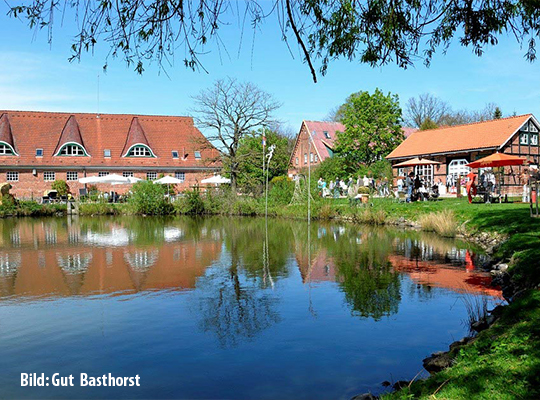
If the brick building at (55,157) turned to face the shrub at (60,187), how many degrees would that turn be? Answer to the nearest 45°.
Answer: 0° — it already faces it

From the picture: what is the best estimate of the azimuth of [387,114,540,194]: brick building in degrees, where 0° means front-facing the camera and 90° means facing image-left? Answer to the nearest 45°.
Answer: approximately 45°

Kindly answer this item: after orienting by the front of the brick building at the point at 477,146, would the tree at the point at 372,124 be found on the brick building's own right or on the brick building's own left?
on the brick building's own right

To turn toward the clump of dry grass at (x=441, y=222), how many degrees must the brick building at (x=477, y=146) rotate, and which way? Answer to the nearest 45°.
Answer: approximately 45° to its left

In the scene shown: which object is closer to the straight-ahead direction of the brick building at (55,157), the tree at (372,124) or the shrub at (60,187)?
the shrub

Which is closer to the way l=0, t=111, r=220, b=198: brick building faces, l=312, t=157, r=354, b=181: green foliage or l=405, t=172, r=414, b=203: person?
the person

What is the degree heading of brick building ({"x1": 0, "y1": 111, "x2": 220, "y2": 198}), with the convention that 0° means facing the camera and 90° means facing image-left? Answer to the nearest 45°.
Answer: approximately 0°
